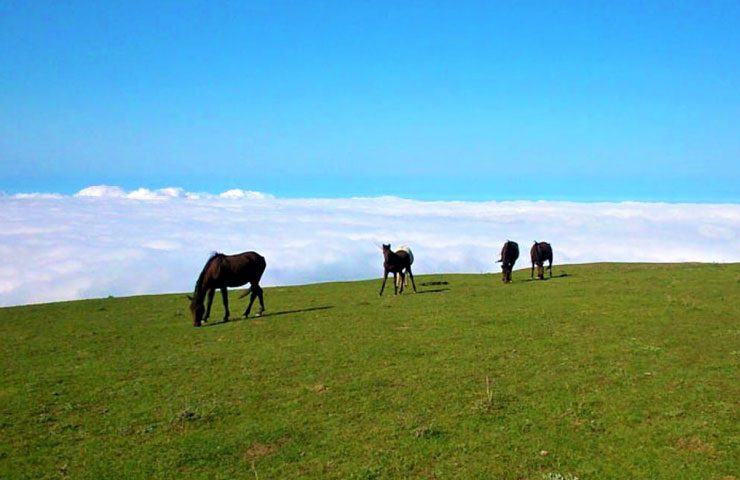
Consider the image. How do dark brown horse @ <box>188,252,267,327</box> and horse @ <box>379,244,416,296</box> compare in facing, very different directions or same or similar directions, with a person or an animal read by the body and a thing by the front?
same or similar directions

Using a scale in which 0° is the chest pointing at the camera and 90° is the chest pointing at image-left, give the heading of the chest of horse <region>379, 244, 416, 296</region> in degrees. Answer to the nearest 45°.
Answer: approximately 45°

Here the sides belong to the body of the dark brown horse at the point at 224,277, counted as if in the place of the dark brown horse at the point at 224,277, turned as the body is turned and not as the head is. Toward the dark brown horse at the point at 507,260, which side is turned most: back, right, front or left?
back

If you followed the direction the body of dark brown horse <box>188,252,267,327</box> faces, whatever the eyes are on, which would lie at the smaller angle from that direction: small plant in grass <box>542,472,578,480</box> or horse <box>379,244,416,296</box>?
the small plant in grass

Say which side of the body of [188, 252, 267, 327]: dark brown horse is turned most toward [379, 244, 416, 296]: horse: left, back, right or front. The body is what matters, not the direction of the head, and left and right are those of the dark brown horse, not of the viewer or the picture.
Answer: back

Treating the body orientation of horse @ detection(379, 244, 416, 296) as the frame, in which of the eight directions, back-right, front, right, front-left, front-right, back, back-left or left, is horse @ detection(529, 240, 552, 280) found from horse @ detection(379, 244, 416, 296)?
back

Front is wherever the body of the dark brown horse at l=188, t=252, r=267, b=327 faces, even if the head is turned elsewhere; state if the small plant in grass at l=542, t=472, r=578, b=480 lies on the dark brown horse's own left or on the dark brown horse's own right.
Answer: on the dark brown horse's own left

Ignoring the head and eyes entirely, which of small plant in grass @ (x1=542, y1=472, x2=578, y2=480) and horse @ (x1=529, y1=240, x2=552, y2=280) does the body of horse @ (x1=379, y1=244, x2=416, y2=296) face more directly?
the small plant in grass

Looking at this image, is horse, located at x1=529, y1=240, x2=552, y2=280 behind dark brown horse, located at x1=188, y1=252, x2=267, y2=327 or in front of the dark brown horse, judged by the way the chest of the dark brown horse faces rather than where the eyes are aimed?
behind

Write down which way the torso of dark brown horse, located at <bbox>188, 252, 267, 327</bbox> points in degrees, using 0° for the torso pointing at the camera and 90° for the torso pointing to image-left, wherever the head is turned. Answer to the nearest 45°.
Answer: approximately 45°
